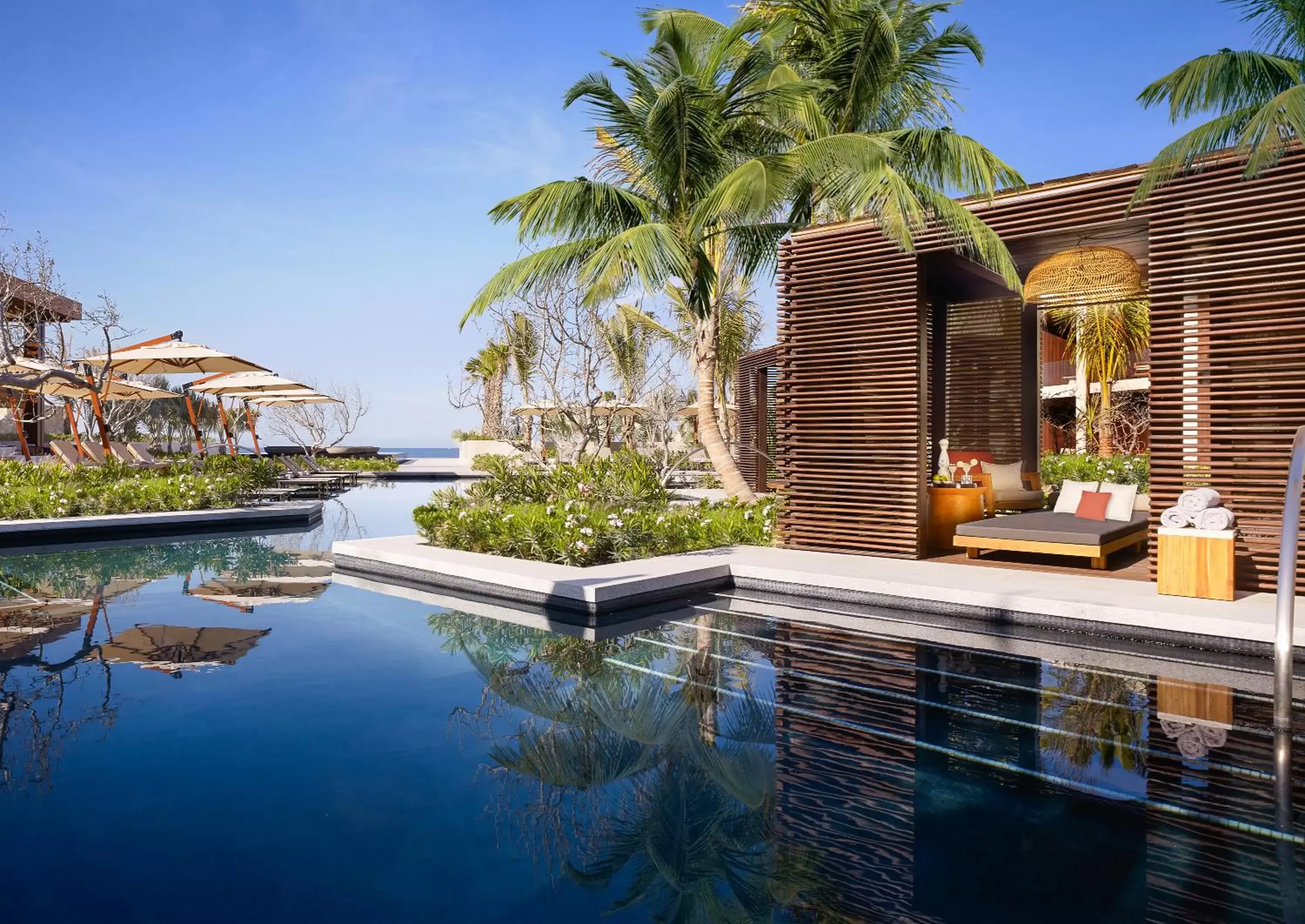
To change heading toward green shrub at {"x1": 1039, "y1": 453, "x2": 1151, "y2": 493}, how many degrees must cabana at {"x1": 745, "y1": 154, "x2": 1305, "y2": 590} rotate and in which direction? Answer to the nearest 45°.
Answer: approximately 135° to its right

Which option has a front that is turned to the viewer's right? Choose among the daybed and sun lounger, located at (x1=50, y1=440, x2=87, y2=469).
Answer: the sun lounger

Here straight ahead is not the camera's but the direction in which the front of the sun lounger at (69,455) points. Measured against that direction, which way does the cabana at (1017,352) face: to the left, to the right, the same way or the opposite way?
the opposite way

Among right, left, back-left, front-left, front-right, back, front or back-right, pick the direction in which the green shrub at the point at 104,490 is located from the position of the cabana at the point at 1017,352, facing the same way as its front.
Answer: front-right

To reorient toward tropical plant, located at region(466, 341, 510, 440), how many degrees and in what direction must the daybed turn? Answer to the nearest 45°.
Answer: approximately 90° to its right

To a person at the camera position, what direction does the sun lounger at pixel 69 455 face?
facing to the right of the viewer
